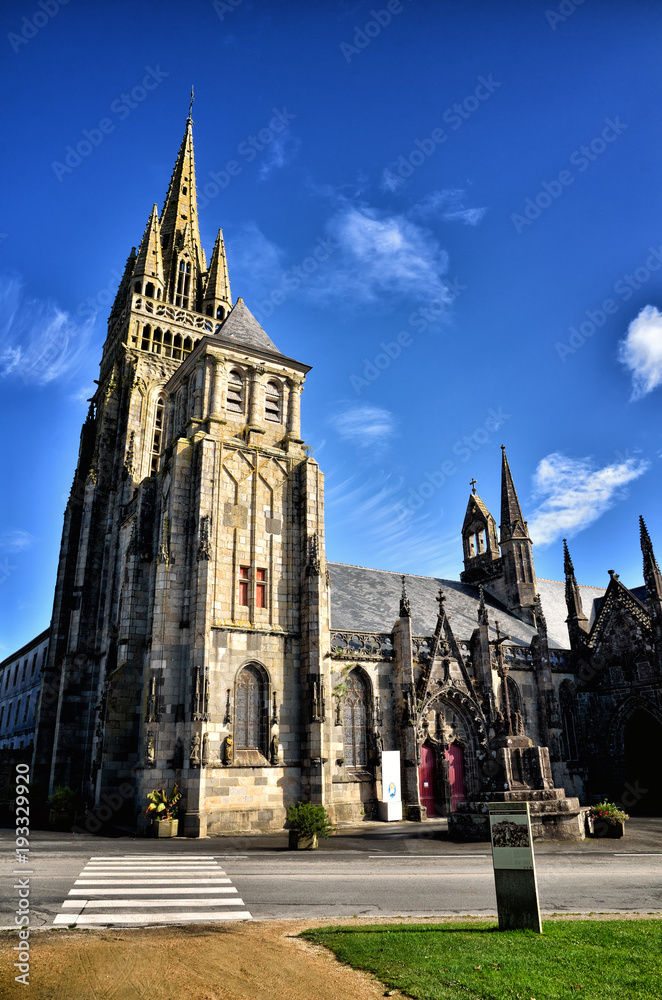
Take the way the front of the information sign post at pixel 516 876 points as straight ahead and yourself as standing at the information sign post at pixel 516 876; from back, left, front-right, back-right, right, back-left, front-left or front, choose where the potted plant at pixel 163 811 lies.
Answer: back-right

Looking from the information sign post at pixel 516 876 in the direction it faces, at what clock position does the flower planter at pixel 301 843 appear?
The flower planter is roughly at 5 o'clock from the information sign post.

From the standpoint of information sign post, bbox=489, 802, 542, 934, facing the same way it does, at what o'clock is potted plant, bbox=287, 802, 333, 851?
The potted plant is roughly at 5 o'clock from the information sign post.

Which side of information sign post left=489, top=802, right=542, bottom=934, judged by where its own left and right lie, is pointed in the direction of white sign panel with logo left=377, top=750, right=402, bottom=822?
back

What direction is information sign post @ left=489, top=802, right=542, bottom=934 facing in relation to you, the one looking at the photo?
facing the viewer

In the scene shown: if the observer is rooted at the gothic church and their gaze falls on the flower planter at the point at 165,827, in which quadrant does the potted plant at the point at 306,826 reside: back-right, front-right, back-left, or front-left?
front-left

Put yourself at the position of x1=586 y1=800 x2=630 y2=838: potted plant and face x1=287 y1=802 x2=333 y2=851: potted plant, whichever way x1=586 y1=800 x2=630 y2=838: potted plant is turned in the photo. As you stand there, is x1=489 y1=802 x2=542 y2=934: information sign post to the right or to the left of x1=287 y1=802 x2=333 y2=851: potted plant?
left

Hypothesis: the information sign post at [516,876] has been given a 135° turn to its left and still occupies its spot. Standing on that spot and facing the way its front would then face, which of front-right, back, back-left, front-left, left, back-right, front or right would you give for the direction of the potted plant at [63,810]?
left

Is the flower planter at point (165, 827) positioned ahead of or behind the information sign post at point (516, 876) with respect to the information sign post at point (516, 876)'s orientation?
behind

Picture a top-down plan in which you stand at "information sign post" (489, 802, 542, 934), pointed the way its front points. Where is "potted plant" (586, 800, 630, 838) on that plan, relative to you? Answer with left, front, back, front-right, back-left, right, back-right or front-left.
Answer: back
